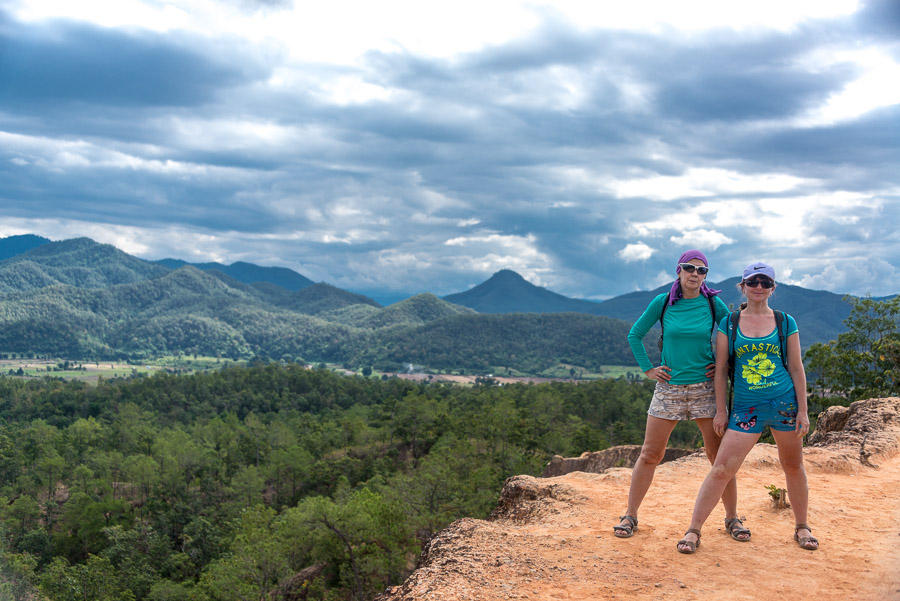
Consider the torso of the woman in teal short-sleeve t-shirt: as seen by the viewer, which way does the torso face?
toward the camera

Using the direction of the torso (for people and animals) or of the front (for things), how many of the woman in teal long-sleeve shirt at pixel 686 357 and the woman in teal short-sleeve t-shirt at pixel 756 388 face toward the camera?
2

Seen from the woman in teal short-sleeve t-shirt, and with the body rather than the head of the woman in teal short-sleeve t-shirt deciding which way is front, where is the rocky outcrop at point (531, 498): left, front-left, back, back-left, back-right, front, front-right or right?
back-right
